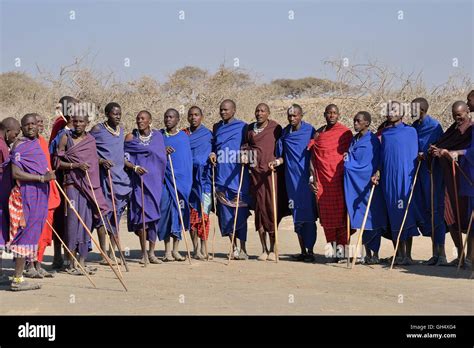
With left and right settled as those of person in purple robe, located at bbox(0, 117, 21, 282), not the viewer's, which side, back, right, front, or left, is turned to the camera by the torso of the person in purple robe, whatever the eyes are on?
right

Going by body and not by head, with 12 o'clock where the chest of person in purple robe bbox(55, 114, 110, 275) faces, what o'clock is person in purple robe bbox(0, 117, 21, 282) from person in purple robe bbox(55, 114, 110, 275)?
person in purple robe bbox(0, 117, 21, 282) is roughly at 3 o'clock from person in purple robe bbox(55, 114, 110, 275).

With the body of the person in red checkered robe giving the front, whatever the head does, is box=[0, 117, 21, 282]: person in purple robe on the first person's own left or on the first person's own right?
on the first person's own right

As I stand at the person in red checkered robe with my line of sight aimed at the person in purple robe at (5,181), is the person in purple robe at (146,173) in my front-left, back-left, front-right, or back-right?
front-right

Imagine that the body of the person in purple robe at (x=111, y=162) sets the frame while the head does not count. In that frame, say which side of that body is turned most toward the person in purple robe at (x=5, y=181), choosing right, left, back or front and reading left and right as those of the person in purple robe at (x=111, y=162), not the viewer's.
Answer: right

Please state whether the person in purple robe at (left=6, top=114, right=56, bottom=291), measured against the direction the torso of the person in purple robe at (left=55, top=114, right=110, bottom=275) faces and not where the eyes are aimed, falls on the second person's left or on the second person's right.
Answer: on the second person's right

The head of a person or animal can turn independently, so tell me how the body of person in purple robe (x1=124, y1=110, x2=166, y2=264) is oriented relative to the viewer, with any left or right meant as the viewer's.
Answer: facing the viewer

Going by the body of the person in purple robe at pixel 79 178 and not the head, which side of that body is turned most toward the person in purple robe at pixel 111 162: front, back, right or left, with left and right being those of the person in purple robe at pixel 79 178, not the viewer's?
left

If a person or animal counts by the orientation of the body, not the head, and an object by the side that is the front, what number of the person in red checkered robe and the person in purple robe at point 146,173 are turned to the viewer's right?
0

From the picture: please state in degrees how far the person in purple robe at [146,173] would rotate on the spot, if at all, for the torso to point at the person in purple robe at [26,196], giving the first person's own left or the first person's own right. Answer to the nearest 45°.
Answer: approximately 45° to the first person's own right

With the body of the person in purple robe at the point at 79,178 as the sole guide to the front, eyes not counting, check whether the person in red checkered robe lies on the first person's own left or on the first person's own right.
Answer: on the first person's own left

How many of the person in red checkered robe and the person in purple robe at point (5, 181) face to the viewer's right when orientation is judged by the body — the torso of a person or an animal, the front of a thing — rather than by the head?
1

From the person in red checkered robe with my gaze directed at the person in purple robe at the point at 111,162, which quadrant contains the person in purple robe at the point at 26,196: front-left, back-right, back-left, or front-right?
front-left
